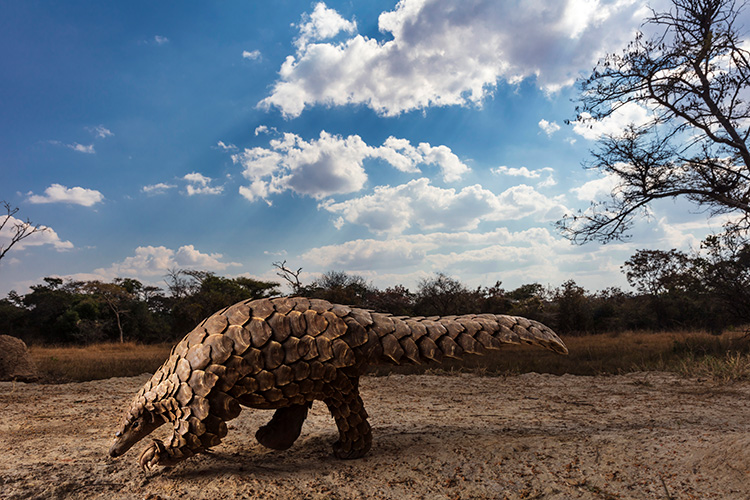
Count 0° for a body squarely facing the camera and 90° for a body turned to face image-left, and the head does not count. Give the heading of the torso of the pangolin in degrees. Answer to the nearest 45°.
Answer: approximately 90°

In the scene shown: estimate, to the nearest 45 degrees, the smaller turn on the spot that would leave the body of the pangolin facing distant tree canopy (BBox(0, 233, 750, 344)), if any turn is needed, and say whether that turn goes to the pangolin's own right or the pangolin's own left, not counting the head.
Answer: approximately 90° to the pangolin's own right

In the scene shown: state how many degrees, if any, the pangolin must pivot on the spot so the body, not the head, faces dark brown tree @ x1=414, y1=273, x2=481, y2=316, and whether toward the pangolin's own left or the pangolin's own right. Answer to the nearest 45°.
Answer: approximately 90° to the pangolin's own right
